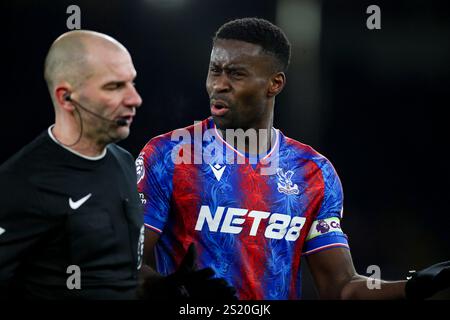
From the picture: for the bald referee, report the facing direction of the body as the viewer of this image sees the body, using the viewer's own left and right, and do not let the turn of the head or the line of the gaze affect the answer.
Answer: facing the viewer and to the right of the viewer
